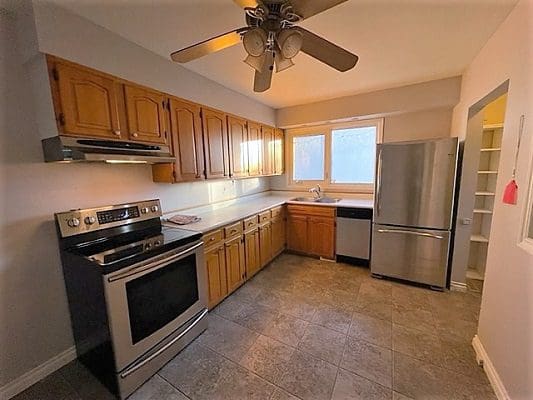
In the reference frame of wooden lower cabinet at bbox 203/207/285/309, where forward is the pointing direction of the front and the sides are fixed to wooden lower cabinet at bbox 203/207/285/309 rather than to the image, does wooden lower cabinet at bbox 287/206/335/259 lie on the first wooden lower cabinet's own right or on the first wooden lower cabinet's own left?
on the first wooden lower cabinet's own left

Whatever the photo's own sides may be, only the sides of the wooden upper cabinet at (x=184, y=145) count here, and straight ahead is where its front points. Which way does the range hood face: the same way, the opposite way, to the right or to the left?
the same way

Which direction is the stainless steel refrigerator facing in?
toward the camera

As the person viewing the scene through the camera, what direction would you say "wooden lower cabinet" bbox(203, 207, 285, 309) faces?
facing the viewer and to the right of the viewer

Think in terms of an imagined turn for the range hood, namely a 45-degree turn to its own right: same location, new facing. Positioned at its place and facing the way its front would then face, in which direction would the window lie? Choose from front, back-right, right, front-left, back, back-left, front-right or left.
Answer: left

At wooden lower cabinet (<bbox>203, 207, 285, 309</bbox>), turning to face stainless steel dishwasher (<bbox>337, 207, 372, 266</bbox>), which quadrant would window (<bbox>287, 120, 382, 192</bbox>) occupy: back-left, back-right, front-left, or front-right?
front-left

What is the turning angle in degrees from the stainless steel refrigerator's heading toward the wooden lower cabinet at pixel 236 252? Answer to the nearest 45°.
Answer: approximately 45° to its right

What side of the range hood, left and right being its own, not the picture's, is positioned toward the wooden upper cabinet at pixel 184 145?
left

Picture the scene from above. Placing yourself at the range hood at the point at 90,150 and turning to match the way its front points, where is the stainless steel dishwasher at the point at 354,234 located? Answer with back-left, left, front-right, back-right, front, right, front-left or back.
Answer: front-left

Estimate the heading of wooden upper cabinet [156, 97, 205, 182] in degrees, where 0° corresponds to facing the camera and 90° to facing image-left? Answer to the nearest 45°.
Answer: approximately 315°

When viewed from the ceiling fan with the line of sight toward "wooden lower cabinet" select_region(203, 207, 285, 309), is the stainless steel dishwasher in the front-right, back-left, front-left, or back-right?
front-right

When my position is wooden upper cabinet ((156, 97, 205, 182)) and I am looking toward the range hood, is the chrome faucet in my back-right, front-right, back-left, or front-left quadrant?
back-left

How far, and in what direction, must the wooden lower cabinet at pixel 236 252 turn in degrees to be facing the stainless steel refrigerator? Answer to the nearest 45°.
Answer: approximately 45° to its left

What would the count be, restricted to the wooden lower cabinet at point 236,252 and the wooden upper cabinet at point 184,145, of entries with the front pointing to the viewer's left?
0

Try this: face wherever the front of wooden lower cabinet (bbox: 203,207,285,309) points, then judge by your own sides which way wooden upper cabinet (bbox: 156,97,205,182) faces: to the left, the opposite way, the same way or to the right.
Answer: the same way
